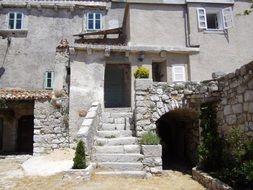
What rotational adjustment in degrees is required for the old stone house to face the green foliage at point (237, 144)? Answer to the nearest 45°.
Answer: approximately 45° to its left

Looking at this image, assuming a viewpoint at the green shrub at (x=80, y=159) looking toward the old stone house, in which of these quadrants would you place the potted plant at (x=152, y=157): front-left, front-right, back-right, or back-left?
front-right

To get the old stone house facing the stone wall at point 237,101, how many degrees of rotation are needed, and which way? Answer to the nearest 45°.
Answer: approximately 45° to its left

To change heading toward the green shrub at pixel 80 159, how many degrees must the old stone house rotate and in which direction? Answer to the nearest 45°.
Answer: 0° — it already faces it

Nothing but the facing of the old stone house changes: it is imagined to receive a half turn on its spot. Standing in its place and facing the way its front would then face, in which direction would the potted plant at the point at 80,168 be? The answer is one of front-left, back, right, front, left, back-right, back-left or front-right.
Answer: back

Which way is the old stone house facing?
toward the camera

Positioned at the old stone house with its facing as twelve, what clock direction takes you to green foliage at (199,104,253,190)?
The green foliage is roughly at 11 o'clock from the old stone house.

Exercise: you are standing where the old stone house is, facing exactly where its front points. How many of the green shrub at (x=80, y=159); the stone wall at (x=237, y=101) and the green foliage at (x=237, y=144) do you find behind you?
0
